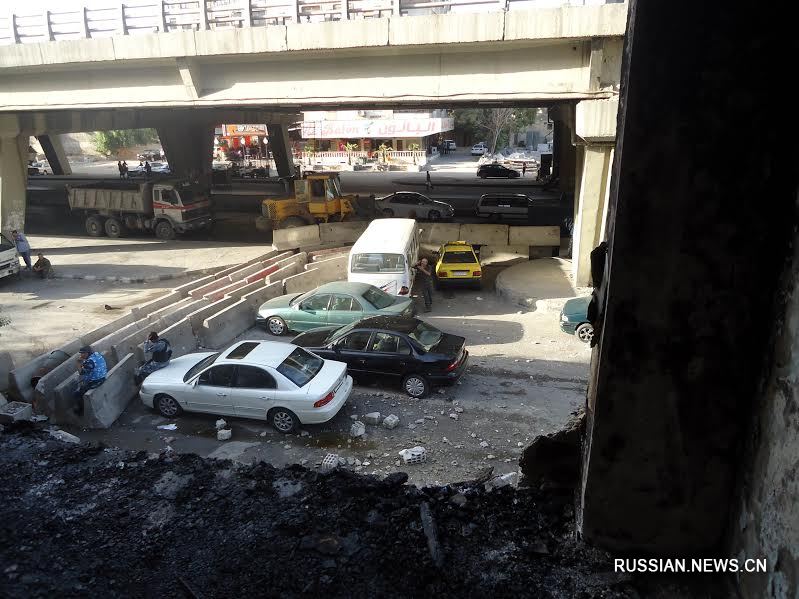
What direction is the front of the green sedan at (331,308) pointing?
to the viewer's left

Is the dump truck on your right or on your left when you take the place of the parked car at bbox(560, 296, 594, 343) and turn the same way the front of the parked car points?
on your right

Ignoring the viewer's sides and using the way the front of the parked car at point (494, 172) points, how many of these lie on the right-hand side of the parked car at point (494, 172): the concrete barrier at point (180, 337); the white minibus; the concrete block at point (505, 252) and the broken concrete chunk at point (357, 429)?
4

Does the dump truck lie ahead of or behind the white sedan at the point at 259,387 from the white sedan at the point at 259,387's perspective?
ahead

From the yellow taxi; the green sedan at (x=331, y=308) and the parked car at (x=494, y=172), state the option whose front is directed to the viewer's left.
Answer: the green sedan

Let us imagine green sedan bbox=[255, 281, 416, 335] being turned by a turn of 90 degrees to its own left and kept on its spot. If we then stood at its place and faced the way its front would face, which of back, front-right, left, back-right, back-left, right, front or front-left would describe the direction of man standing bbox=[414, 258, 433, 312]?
back-left

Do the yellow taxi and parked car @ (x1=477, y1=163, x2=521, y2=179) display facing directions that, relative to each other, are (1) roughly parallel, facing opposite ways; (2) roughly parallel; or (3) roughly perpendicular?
roughly perpendicular
